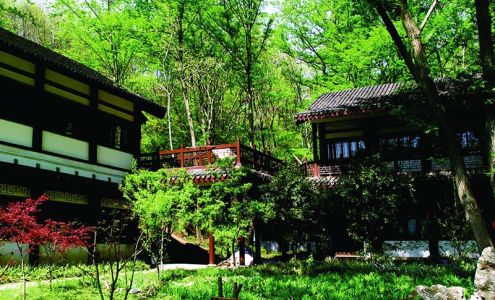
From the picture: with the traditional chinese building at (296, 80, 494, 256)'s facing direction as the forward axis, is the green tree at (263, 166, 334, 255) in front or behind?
in front

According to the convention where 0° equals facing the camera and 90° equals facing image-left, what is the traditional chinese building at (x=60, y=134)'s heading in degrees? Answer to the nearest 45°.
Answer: approximately 315°

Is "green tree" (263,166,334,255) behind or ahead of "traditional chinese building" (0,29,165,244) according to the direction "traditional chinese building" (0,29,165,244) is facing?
ahead

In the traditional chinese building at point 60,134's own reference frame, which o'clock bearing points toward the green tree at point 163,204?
The green tree is roughly at 12 o'clock from the traditional chinese building.

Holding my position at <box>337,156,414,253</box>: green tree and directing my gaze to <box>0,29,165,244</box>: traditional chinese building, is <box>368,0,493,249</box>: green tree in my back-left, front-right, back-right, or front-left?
back-left

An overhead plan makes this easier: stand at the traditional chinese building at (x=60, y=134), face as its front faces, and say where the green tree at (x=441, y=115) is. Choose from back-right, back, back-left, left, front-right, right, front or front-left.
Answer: front

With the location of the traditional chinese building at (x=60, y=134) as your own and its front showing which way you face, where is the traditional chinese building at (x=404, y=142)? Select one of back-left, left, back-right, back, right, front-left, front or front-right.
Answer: front-left

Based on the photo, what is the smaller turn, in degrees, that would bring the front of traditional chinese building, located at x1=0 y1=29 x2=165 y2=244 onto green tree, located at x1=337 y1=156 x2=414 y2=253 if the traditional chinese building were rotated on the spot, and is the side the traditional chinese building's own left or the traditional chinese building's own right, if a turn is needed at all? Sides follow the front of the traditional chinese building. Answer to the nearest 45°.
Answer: approximately 45° to the traditional chinese building's own left

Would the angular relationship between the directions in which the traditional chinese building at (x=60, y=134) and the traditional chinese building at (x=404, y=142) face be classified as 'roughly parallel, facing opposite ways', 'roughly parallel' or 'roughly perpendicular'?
roughly perpendicular

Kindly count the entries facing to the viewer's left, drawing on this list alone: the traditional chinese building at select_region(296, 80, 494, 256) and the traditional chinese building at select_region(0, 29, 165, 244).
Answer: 0

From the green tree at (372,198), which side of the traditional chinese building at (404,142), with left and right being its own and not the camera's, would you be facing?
front
